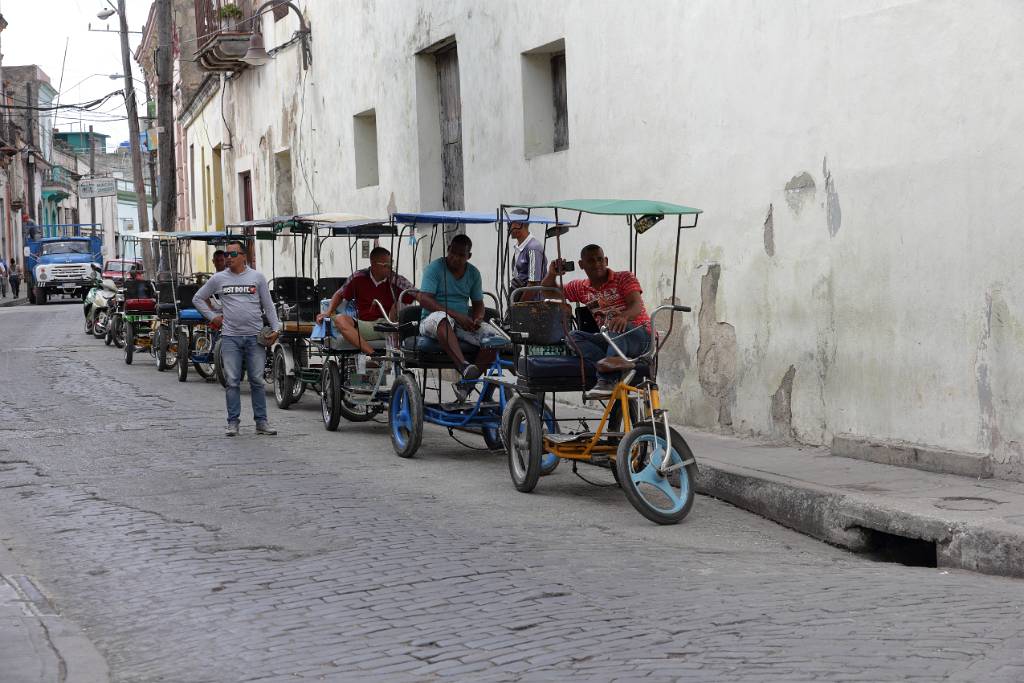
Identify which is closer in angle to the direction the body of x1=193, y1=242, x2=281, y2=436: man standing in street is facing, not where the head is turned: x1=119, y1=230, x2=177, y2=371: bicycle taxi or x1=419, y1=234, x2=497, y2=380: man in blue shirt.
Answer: the man in blue shirt

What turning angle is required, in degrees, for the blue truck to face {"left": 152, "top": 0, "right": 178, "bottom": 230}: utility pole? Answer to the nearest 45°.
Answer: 0° — it already faces it

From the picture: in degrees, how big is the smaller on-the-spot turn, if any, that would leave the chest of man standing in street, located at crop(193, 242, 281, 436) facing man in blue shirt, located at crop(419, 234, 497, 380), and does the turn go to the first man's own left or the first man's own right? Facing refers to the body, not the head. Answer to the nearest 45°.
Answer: approximately 45° to the first man's own left

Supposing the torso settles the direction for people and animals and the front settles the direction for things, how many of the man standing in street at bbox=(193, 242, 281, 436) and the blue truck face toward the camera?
2

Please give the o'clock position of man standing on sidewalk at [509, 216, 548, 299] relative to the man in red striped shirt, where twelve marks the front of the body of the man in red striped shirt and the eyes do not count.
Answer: The man standing on sidewalk is roughly at 4 o'clock from the man in red striped shirt.

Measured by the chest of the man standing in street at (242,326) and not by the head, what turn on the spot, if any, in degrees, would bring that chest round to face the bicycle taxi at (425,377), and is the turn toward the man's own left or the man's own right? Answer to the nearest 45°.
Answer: approximately 45° to the man's own left

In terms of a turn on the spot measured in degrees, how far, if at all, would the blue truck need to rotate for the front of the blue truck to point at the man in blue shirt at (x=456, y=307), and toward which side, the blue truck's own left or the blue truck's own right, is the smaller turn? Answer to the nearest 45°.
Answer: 0° — it already faces them

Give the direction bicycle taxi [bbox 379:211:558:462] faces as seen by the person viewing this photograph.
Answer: facing the viewer and to the right of the viewer

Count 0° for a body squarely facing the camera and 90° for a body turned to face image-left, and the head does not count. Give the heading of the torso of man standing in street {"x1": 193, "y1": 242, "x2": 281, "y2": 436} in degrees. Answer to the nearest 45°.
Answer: approximately 0°
